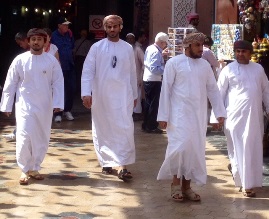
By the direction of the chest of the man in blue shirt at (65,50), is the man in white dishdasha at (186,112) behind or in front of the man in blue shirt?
in front

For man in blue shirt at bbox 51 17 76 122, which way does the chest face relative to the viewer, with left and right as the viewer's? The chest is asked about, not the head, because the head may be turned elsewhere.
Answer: facing the viewer and to the right of the viewer

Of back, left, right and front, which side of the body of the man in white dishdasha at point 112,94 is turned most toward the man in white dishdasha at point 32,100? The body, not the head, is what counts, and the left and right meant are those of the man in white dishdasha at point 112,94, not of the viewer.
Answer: right

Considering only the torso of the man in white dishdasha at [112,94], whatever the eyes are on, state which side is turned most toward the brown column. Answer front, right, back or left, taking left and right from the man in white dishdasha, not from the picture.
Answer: back

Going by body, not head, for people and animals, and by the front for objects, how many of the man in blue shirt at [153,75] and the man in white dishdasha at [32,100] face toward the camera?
1

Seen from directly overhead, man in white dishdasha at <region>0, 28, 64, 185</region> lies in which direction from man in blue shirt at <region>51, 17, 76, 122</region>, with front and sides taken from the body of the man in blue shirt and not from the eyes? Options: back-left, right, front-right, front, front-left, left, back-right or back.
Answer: front-right
